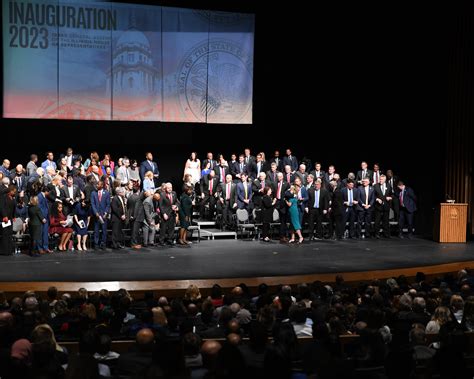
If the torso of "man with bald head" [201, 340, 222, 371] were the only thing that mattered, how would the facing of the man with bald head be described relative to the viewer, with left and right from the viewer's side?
facing away from the viewer

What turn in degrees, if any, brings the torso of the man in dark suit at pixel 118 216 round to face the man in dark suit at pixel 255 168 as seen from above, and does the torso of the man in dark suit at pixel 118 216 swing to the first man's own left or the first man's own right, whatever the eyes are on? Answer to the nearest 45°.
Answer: approximately 90° to the first man's own left

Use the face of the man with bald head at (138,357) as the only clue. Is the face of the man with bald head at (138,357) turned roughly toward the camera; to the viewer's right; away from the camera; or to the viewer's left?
away from the camera

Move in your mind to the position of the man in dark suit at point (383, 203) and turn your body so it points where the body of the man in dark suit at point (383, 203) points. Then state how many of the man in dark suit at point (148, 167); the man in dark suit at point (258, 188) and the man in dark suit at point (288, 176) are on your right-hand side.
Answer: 3

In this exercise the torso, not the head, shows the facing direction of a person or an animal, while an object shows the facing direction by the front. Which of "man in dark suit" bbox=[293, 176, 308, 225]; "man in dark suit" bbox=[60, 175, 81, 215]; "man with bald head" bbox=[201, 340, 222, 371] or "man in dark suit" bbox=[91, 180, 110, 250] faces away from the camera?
the man with bald head

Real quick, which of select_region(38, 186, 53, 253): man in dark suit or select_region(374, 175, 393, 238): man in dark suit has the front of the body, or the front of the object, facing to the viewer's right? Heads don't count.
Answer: select_region(38, 186, 53, 253): man in dark suit

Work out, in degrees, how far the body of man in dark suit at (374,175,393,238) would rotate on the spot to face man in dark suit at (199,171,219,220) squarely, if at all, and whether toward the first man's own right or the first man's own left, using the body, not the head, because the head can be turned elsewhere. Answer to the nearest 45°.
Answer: approximately 90° to the first man's own right
